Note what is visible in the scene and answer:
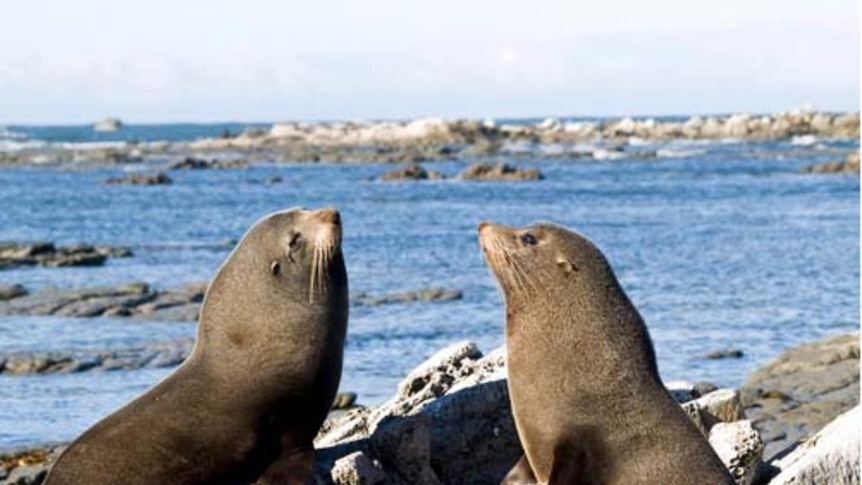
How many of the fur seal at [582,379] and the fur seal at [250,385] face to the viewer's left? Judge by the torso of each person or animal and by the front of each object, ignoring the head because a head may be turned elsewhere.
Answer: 1

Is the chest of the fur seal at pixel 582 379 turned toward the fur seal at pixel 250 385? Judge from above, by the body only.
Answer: yes

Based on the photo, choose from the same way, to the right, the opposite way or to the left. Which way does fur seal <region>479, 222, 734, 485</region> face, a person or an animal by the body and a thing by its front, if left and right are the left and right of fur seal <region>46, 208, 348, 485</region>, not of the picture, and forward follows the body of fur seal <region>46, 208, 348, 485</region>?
the opposite way

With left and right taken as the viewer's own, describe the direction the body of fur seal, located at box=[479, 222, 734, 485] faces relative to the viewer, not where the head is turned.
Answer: facing to the left of the viewer

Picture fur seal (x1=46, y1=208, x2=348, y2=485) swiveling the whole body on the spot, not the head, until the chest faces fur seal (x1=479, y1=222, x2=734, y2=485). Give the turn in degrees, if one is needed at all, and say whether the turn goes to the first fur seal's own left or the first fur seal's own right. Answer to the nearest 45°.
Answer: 0° — it already faces it

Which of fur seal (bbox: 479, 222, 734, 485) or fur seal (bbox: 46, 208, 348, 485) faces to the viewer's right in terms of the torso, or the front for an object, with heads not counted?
fur seal (bbox: 46, 208, 348, 485)

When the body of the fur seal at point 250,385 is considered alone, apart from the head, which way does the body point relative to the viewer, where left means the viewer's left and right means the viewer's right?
facing to the right of the viewer
